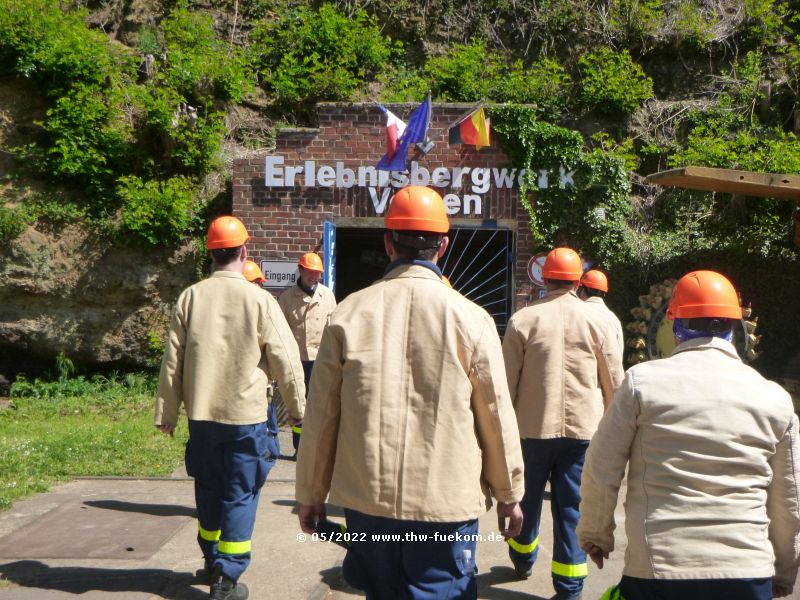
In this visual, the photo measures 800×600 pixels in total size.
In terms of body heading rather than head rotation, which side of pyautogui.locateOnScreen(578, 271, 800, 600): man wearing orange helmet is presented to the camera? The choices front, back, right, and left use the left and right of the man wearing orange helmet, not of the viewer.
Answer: back

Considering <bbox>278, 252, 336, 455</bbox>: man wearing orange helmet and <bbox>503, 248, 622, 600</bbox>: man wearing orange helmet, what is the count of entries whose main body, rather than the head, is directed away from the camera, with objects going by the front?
1

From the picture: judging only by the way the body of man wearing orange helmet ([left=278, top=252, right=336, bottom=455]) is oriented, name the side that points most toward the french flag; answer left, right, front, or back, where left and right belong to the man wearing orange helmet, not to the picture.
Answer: back

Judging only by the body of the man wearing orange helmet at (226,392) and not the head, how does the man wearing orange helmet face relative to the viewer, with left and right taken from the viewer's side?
facing away from the viewer

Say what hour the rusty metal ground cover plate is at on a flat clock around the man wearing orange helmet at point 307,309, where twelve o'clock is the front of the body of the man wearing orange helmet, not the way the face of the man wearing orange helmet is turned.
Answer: The rusty metal ground cover plate is roughly at 1 o'clock from the man wearing orange helmet.

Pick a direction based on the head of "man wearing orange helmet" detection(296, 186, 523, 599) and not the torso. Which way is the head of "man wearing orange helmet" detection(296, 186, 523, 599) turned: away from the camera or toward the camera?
away from the camera

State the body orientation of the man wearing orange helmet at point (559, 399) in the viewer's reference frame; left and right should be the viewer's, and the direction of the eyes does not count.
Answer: facing away from the viewer

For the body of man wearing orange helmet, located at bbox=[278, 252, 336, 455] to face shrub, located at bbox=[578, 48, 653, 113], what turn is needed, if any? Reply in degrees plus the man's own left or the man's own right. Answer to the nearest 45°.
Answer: approximately 135° to the man's own left

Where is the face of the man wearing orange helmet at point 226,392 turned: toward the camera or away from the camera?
away from the camera

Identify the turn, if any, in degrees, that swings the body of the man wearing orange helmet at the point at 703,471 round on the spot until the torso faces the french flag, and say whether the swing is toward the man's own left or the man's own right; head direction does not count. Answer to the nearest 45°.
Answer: approximately 45° to the man's own left

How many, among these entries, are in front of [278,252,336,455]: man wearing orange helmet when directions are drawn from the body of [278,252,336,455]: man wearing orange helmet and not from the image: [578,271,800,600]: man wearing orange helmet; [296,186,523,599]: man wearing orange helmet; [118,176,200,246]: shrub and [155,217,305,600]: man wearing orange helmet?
3

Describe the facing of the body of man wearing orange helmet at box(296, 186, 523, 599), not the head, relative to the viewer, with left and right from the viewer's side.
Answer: facing away from the viewer

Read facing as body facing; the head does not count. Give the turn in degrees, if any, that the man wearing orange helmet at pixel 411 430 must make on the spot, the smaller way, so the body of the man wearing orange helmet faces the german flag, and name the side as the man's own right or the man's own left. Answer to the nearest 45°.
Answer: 0° — they already face it

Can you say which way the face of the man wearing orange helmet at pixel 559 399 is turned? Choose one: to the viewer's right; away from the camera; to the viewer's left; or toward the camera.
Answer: away from the camera
